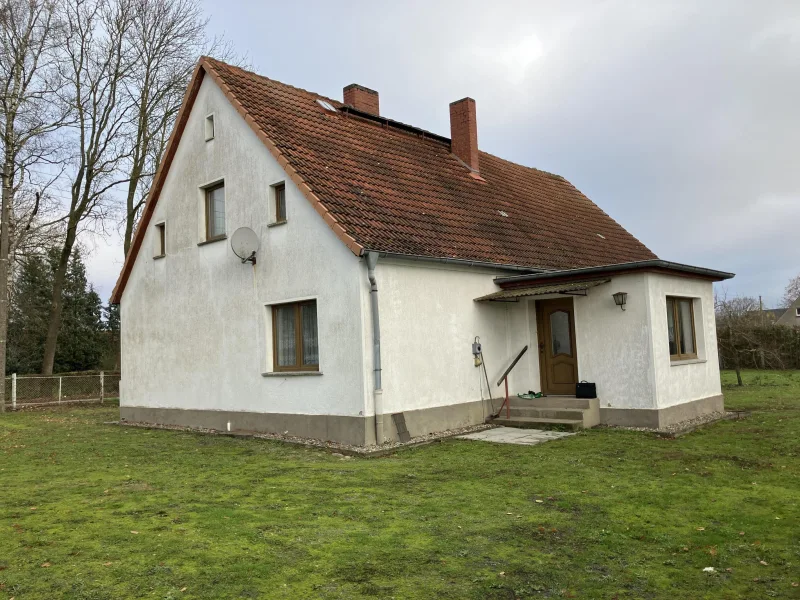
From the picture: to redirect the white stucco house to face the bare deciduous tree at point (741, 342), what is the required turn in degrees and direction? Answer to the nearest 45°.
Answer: approximately 90° to its left

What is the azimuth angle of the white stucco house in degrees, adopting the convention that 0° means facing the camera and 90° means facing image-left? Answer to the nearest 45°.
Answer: approximately 315°

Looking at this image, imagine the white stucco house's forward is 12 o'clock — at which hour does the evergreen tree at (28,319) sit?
The evergreen tree is roughly at 6 o'clock from the white stucco house.

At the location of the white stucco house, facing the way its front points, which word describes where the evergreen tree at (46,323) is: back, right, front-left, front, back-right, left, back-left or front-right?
back

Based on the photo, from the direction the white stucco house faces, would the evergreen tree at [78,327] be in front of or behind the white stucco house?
behind

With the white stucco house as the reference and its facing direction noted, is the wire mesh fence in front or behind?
behind

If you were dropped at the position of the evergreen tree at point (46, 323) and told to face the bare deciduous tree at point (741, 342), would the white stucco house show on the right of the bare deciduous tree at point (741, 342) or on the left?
right
